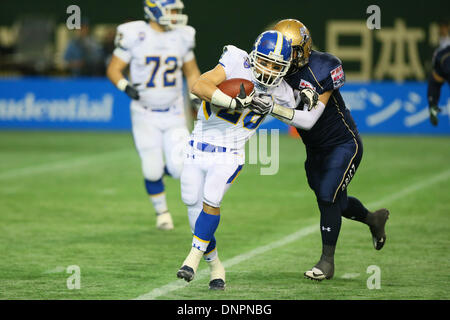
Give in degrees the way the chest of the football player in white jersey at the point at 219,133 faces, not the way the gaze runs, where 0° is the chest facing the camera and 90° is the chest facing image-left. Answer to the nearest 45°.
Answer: approximately 0°

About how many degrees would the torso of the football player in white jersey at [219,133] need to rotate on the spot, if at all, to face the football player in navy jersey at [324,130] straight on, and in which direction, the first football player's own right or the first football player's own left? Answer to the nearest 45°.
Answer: approximately 135° to the first football player's own left

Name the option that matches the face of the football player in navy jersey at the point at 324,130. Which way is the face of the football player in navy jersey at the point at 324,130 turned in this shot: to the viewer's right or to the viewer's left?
to the viewer's left

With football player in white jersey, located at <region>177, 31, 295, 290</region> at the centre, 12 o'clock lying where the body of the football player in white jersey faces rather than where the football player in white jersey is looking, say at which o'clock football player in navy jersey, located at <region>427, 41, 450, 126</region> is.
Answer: The football player in navy jersey is roughly at 7 o'clock from the football player in white jersey.
